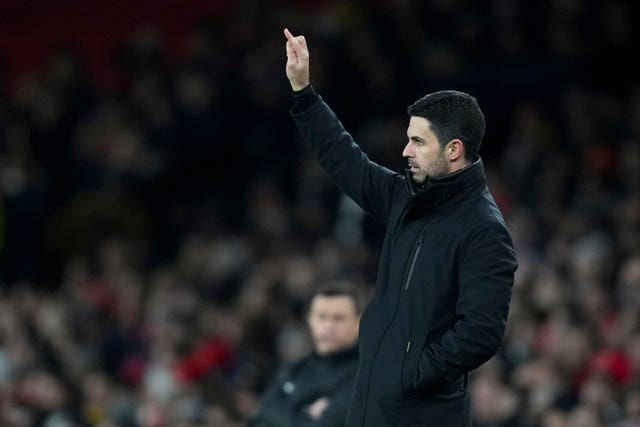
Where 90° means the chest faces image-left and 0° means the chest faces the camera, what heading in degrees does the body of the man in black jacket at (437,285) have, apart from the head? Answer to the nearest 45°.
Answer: approximately 45°

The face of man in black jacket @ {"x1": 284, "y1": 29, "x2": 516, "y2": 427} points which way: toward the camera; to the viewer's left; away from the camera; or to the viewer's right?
to the viewer's left

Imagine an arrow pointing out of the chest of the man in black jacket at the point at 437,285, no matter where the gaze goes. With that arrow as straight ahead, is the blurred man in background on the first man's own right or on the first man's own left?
on the first man's own right
